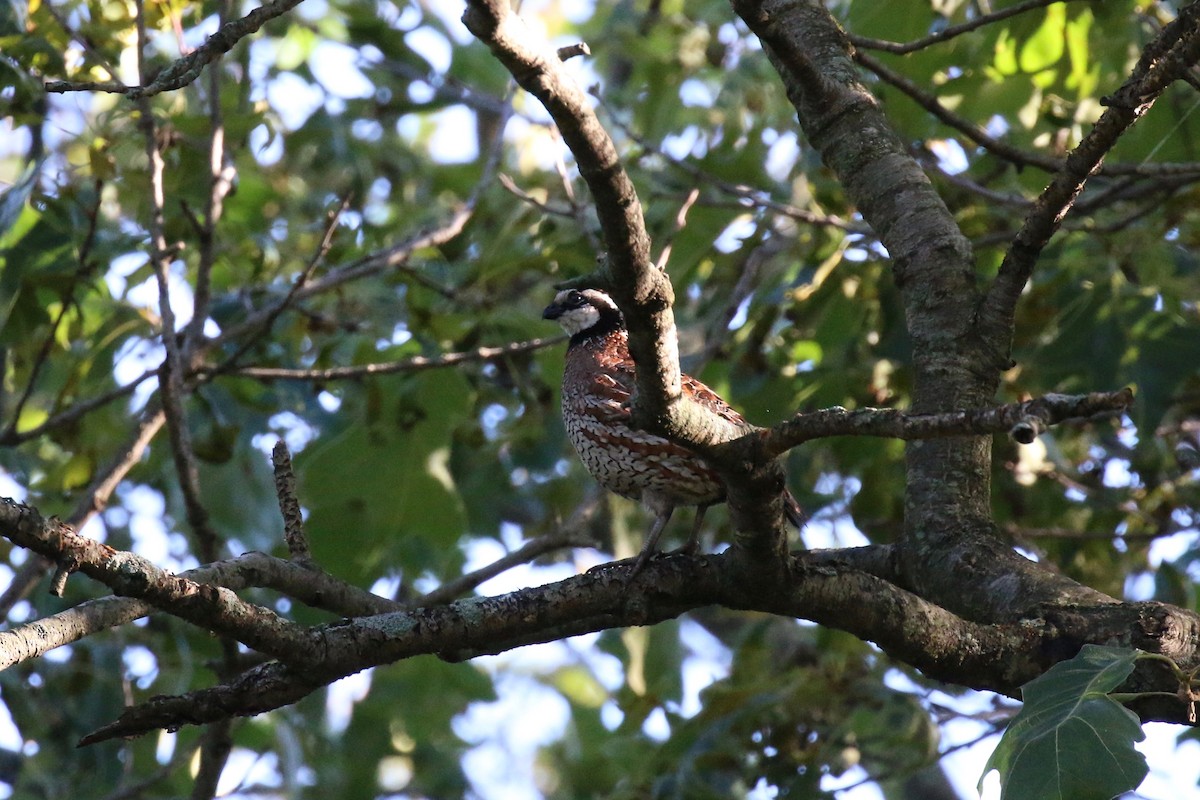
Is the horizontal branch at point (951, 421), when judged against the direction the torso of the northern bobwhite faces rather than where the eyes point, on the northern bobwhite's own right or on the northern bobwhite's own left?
on the northern bobwhite's own left

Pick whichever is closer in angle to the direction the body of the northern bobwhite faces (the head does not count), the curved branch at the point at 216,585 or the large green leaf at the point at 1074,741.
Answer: the curved branch

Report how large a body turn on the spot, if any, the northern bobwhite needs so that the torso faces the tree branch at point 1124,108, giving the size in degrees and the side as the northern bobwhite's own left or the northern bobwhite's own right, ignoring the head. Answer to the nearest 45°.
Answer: approximately 135° to the northern bobwhite's own left

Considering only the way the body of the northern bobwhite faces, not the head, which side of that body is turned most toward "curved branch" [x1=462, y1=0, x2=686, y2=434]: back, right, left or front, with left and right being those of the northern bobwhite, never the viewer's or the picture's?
left

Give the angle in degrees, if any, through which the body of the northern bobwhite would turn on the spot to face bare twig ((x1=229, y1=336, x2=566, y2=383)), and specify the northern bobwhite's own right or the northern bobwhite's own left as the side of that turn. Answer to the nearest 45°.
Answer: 0° — it already faces it

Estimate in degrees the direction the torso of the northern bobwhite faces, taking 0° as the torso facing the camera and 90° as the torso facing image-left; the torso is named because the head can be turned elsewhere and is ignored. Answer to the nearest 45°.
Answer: approximately 90°
